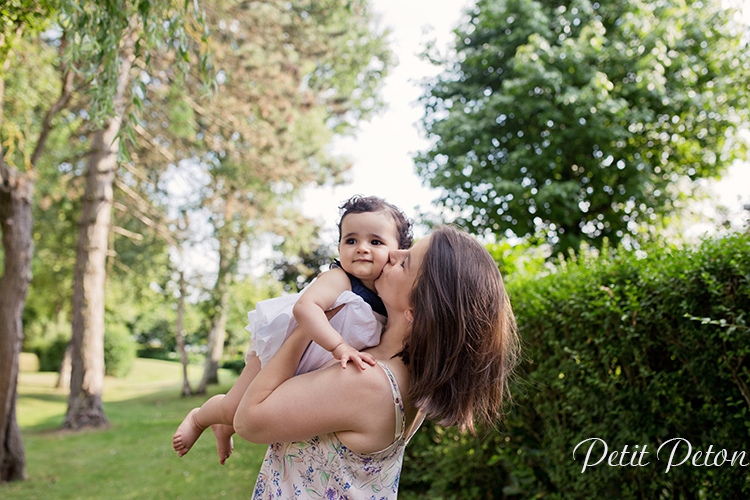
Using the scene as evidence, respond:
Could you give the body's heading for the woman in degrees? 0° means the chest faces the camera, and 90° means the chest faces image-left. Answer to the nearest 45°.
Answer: approximately 90°

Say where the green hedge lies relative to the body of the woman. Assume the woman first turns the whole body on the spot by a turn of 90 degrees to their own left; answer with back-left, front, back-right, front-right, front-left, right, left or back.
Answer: back-left

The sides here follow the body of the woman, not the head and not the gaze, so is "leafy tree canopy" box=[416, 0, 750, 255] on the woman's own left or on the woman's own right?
on the woman's own right
